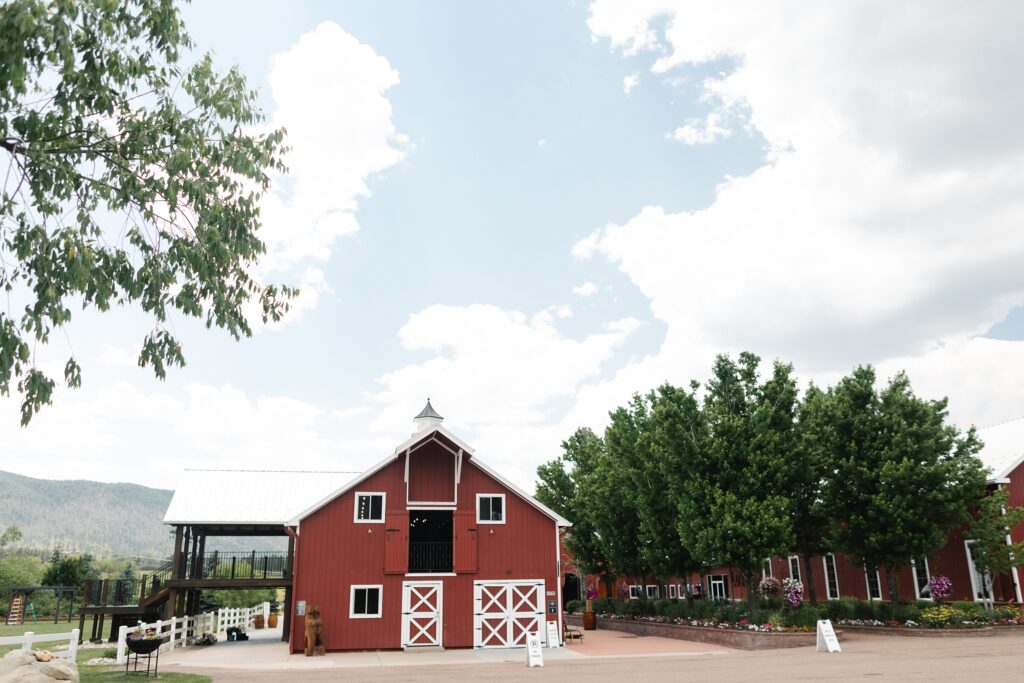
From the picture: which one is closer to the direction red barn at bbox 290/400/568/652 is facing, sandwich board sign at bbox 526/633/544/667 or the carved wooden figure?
the sandwich board sign

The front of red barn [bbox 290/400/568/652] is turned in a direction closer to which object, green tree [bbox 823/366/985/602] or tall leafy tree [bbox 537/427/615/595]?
the green tree

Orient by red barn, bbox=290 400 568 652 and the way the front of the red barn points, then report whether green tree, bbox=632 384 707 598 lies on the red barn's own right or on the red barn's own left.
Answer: on the red barn's own left

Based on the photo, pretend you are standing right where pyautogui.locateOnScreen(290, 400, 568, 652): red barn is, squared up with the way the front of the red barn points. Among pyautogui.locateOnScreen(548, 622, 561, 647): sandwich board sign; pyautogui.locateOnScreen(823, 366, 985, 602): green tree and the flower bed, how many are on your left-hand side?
3

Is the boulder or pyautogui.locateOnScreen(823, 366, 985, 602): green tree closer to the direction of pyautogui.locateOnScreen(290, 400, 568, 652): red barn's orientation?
the boulder

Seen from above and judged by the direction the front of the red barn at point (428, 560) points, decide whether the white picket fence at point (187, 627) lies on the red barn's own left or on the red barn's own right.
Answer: on the red barn's own right

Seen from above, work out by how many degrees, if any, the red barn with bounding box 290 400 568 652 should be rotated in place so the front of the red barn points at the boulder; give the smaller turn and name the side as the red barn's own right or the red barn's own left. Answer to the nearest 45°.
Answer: approximately 45° to the red barn's own right

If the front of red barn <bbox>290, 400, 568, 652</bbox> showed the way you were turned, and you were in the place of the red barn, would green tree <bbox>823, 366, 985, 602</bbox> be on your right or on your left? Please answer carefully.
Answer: on your left

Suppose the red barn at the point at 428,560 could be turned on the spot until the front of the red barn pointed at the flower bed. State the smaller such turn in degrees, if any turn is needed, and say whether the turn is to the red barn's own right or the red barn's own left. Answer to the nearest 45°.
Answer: approximately 90° to the red barn's own left

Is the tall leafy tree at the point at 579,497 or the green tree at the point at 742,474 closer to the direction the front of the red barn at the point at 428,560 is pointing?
the green tree

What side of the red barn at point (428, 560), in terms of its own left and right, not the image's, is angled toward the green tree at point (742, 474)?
left

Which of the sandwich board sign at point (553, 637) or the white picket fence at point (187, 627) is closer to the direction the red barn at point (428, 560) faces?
the sandwich board sign

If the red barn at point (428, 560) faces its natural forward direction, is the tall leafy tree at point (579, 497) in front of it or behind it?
behind

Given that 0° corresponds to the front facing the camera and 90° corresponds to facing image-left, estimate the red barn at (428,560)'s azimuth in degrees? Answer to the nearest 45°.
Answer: approximately 0°
